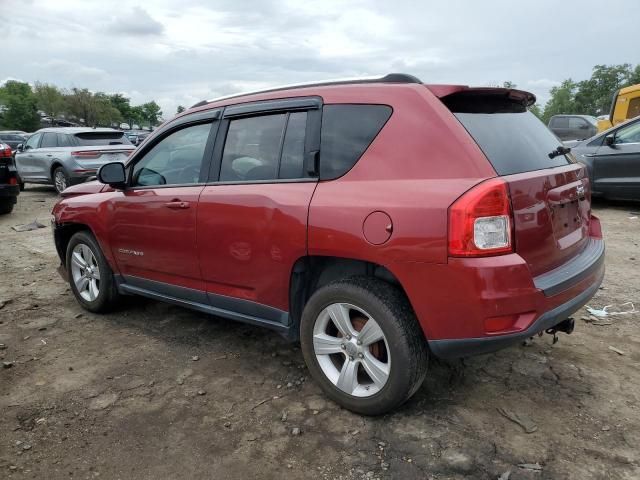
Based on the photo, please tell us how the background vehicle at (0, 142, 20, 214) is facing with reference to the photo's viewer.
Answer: facing away from the viewer and to the left of the viewer

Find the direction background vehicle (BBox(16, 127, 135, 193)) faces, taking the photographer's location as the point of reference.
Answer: facing away from the viewer and to the left of the viewer

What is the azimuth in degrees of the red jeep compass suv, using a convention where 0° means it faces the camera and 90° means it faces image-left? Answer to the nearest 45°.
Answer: approximately 135°

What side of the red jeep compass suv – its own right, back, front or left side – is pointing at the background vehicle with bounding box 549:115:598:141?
right

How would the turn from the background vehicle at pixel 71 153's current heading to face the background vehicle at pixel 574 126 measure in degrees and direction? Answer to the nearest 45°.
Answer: approximately 135° to its right

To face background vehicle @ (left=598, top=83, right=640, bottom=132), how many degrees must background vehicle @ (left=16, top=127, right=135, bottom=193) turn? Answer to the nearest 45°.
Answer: approximately 135° to its right

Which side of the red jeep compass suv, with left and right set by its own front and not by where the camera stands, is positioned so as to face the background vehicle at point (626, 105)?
right

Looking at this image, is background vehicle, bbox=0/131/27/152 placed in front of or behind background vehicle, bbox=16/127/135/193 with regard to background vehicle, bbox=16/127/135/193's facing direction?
in front

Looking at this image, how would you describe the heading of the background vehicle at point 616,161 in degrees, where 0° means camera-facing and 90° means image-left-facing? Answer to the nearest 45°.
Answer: approximately 90°

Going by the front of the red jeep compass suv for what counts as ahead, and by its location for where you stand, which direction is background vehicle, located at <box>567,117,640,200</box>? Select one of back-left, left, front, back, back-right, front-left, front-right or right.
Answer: right

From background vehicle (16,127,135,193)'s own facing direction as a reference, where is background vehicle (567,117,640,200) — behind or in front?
behind

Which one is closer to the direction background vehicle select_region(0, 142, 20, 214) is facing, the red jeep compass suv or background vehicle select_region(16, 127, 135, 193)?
the background vehicle
